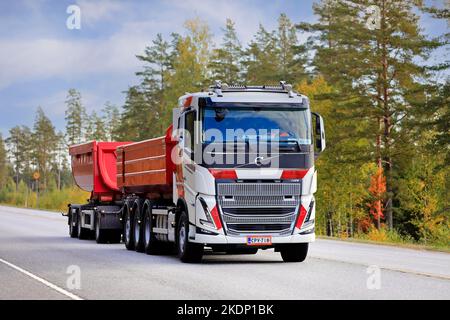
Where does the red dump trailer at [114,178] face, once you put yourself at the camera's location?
facing the viewer and to the right of the viewer
